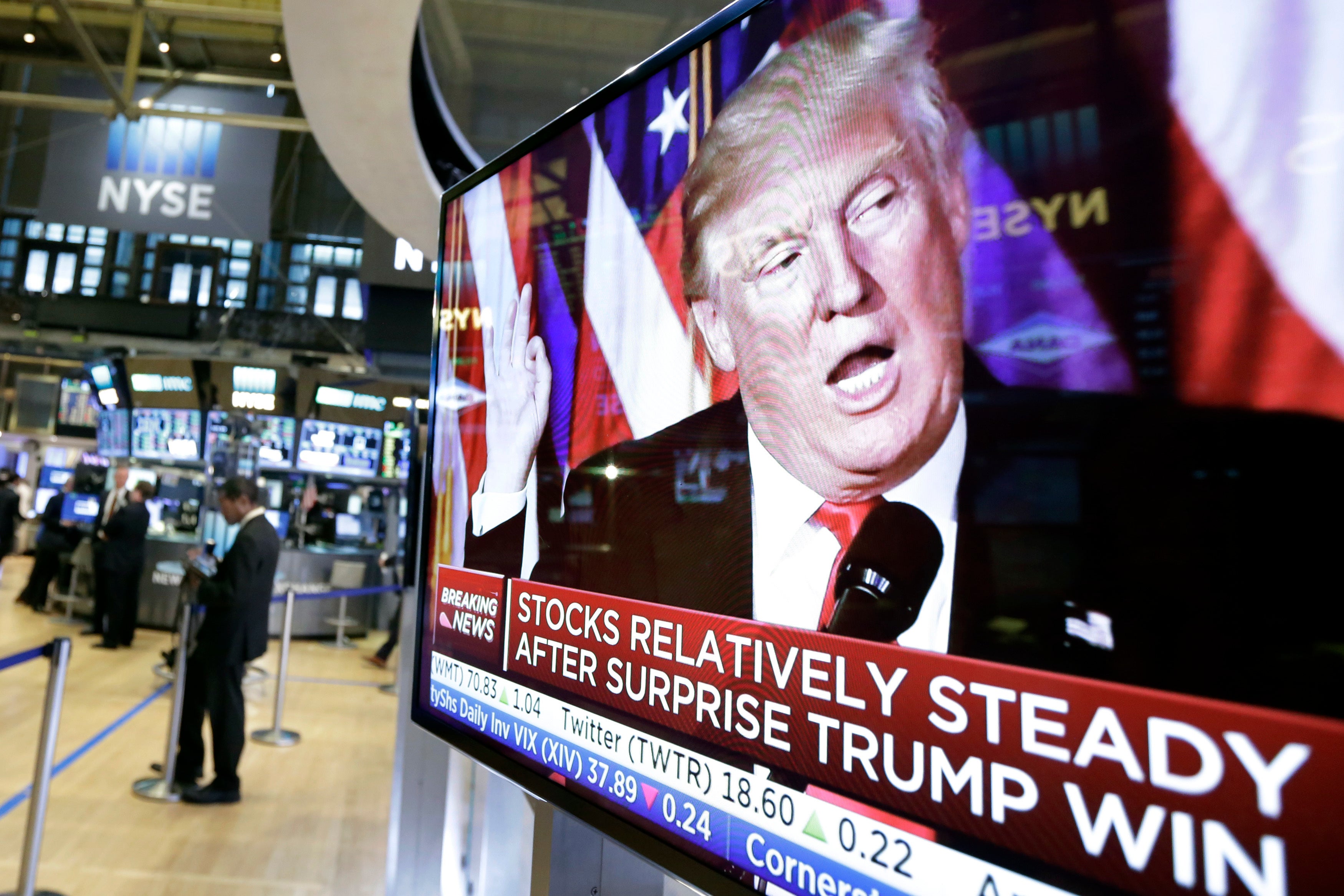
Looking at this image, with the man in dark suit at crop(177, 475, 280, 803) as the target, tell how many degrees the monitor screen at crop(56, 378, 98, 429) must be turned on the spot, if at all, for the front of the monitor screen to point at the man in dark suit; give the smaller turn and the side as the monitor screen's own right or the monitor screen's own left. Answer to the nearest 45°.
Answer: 0° — it already faces them

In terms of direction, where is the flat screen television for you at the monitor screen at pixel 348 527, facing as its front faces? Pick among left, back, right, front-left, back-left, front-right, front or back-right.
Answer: front

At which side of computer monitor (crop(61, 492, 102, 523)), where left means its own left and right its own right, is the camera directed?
front

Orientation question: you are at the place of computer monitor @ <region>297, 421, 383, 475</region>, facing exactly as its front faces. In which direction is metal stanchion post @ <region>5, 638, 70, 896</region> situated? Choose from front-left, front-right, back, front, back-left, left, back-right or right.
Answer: front

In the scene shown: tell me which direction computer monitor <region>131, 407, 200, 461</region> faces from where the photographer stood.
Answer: facing the viewer

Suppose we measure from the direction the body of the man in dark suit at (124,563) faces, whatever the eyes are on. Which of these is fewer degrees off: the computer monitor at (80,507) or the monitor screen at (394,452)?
the computer monitor

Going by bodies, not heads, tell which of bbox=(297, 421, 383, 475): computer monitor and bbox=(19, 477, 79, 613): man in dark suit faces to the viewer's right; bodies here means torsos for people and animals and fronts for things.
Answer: the man in dark suit

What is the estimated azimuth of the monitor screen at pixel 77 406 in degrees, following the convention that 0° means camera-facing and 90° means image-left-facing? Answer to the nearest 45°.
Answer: approximately 0°

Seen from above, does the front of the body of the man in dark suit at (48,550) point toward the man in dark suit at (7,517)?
no

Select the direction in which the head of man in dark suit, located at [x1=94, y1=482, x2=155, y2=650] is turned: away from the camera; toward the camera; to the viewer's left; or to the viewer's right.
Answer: to the viewer's left

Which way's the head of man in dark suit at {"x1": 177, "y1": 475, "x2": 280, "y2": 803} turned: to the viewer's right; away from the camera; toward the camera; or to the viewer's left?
to the viewer's left

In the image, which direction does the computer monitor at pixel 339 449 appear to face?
toward the camera

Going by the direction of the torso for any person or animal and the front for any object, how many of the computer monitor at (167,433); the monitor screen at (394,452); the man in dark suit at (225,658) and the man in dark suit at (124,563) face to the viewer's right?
0

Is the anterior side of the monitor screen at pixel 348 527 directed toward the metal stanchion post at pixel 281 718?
yes
